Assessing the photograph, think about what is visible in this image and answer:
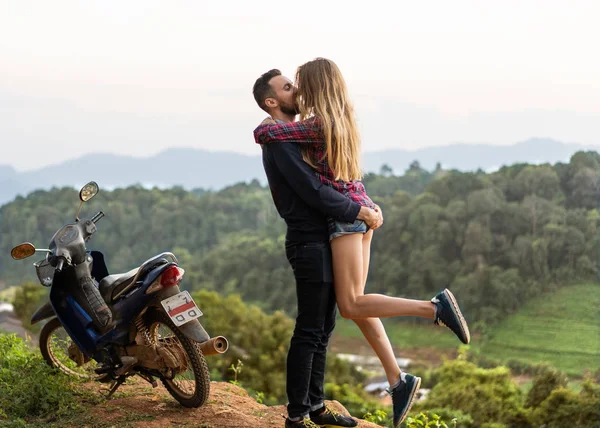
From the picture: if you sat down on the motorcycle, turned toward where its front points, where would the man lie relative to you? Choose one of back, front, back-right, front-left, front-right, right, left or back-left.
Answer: back

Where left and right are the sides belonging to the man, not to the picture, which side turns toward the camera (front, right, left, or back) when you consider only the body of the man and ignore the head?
right

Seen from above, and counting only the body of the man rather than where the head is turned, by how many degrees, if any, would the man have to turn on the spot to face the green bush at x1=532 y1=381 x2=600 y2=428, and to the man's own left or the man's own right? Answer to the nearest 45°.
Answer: approximately 45° to the man's own left

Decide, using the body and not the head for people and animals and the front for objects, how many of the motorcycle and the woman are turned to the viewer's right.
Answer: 0

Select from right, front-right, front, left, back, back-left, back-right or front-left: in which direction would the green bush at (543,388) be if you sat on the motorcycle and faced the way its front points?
right

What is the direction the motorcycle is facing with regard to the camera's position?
facing away from the viewer and to the left of the viewer

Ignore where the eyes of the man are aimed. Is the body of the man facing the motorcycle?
no

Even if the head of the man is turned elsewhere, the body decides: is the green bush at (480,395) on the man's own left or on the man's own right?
on the man's own left

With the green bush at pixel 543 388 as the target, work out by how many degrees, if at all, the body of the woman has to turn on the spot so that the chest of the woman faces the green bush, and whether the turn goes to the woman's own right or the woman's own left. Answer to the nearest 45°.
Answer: approximately 90° to the woman's own right

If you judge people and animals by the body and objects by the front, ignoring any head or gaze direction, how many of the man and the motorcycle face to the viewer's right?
1

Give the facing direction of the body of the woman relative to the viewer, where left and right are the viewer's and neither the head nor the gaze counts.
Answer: facing to the left of the viewer

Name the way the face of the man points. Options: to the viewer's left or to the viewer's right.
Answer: to the viewer's right

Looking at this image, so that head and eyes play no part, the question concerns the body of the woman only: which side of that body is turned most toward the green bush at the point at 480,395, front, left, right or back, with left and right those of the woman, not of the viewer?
right

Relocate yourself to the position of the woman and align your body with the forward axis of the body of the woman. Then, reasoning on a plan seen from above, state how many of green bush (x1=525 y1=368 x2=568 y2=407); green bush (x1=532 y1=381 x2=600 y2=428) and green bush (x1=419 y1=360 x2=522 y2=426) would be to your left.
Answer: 0

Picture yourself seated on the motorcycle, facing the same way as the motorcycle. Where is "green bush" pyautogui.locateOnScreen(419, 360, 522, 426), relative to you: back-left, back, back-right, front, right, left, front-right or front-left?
right

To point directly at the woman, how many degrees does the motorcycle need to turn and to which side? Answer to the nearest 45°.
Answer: approximately 180°

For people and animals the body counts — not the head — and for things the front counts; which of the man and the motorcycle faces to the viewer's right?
the man
